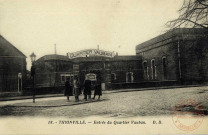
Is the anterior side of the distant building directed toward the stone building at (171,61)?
no

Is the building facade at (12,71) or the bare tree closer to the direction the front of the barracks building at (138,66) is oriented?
the bare tree

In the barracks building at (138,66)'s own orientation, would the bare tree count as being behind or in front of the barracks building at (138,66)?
in front

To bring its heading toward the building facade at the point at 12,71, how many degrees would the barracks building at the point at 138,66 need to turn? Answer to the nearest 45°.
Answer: approximately 45° to its right

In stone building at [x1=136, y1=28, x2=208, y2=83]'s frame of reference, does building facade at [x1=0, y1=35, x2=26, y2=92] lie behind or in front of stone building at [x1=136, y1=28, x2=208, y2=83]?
in front

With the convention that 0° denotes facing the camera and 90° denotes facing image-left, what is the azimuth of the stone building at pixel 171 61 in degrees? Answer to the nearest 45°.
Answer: approximately 45°

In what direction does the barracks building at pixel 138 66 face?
toward the camera

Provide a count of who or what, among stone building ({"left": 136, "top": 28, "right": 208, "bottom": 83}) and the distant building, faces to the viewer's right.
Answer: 0

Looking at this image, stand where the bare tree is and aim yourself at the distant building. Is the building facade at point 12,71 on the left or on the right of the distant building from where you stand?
left

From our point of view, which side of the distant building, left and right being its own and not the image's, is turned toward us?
front

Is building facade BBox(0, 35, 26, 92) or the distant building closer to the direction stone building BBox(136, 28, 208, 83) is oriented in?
the building facade

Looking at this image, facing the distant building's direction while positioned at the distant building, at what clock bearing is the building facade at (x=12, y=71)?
The building facade is roughly at 1 o'clock from the distant building.

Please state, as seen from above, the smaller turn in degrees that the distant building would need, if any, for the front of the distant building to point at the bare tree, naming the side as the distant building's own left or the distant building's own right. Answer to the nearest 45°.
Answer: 0° — it already faces it
